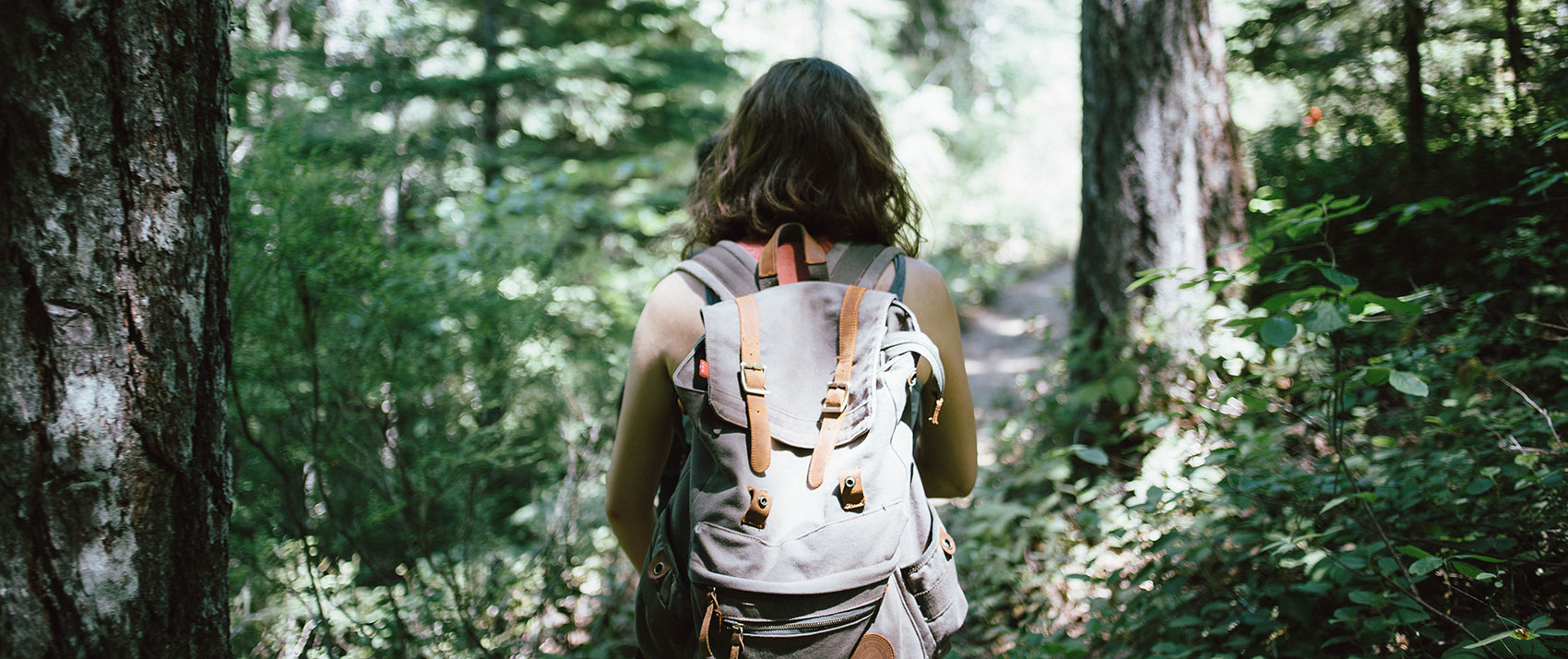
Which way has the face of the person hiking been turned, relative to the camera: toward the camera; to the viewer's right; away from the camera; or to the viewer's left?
away from the camera

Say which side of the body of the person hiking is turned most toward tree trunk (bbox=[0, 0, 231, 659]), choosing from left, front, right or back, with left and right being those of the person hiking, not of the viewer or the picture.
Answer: left

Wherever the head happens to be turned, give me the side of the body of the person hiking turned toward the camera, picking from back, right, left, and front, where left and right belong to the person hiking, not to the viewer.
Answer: back

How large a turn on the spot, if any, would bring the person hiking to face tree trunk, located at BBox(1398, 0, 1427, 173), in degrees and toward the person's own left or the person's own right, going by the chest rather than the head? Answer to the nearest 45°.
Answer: approximately 45° to the person's own right

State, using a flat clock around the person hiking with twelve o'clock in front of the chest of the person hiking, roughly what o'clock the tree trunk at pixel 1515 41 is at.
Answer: The tree trunk is roughly at 2 o'clock from the person hiking.
